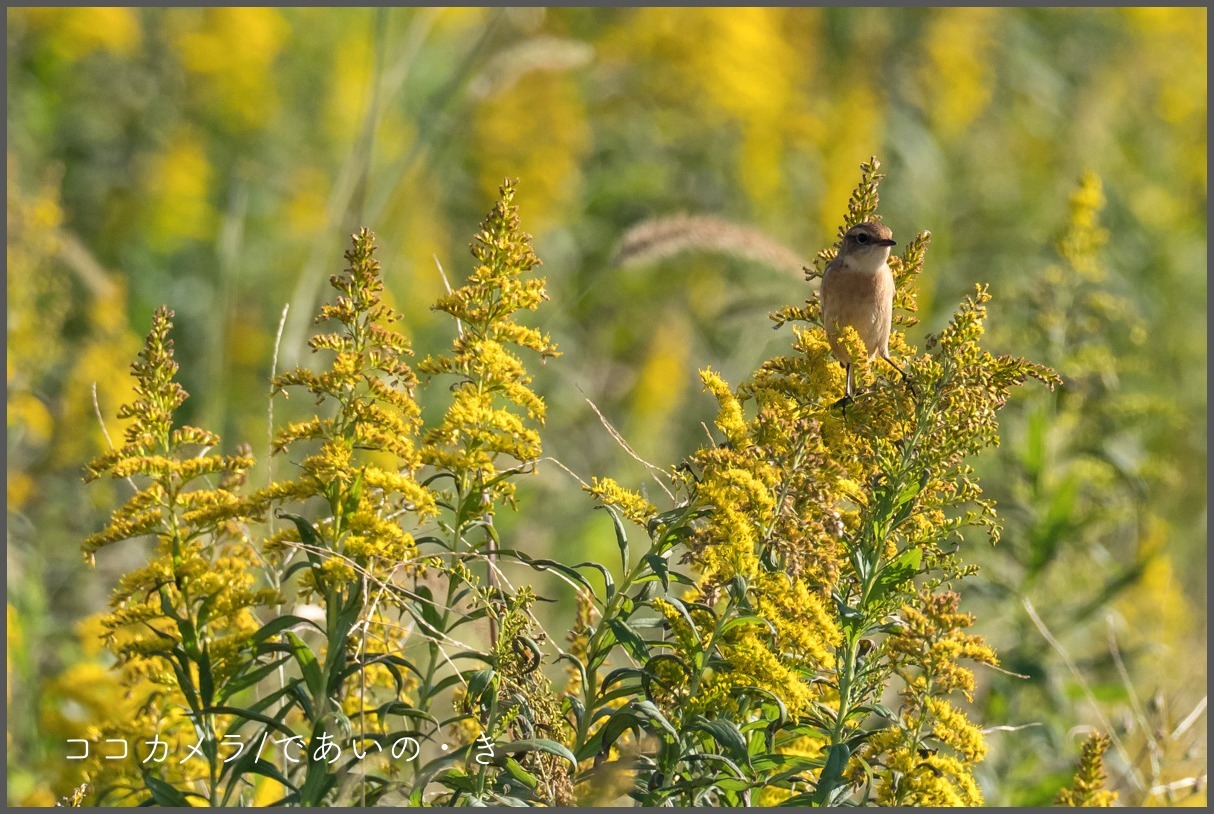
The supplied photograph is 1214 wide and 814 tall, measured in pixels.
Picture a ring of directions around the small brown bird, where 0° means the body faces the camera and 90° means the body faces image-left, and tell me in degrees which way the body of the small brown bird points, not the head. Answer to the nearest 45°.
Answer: approximately 315°
